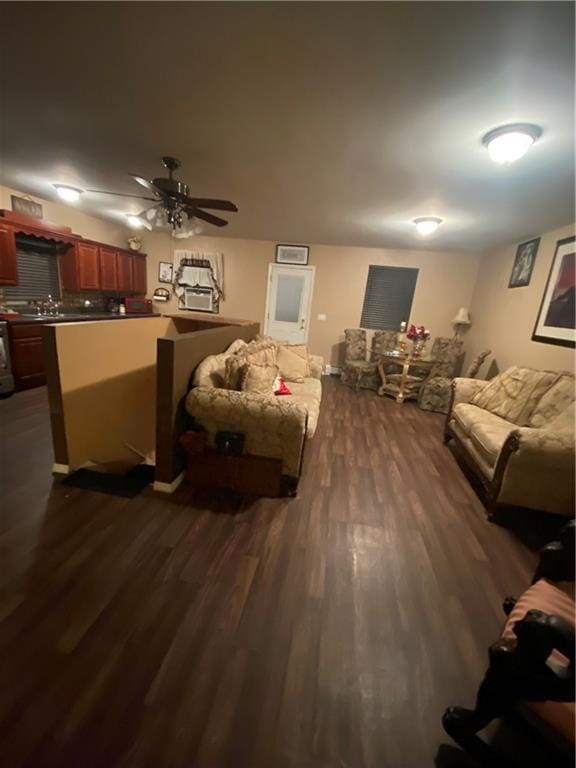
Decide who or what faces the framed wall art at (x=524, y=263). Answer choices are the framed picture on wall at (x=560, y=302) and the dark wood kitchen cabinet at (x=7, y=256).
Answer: the dark wood kitchen cabinet

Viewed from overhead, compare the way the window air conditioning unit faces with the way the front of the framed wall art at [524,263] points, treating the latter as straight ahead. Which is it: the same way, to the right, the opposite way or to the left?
to the left

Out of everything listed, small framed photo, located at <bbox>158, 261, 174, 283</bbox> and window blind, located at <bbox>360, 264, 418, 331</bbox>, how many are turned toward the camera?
2

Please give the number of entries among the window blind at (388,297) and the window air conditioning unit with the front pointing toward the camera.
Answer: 2

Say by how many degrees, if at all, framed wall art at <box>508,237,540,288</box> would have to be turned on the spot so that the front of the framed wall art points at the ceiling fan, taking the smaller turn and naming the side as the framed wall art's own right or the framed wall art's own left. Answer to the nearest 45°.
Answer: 0° — it already faces it

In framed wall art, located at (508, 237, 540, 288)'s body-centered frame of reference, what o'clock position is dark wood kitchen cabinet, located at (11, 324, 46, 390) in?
The dark wood kitchen cabinet is roughly at 12 o'clock from the framed wall art.

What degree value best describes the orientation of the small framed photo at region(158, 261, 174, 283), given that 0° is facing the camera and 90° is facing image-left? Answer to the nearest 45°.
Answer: approximately 0°

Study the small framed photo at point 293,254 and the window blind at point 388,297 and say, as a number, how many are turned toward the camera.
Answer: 2

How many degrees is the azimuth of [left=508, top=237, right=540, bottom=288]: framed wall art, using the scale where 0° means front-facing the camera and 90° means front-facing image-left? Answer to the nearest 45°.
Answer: approximately 45°

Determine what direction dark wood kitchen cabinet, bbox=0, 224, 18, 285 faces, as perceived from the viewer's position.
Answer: facing the viewer and to the right of the viewer

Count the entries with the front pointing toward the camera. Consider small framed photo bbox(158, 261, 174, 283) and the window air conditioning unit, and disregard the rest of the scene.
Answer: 2

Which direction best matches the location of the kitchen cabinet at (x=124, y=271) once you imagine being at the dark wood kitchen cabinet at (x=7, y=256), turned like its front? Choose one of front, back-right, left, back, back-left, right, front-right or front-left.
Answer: left

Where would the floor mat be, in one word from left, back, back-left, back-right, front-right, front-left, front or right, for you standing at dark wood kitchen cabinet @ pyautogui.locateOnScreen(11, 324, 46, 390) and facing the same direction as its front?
front-right

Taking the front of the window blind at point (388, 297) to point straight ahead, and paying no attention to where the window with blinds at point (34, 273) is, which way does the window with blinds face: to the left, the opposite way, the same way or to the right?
to the left

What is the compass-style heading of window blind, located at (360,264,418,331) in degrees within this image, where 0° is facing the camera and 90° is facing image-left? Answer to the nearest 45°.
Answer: approximately 0°

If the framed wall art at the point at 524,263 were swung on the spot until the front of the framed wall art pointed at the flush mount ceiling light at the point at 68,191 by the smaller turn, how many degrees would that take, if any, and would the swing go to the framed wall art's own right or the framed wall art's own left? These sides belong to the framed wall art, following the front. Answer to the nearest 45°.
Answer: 0° — it already faces it

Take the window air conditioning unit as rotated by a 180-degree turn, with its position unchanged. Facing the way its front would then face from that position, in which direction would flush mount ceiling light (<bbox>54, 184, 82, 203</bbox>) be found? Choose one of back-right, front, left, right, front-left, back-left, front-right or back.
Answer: back-left

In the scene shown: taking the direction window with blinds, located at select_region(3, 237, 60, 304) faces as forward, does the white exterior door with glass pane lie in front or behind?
in front

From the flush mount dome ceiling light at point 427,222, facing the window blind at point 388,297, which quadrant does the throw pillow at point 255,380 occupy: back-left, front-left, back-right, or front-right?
back-left

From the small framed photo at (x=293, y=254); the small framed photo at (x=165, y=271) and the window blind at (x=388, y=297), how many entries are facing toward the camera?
3
